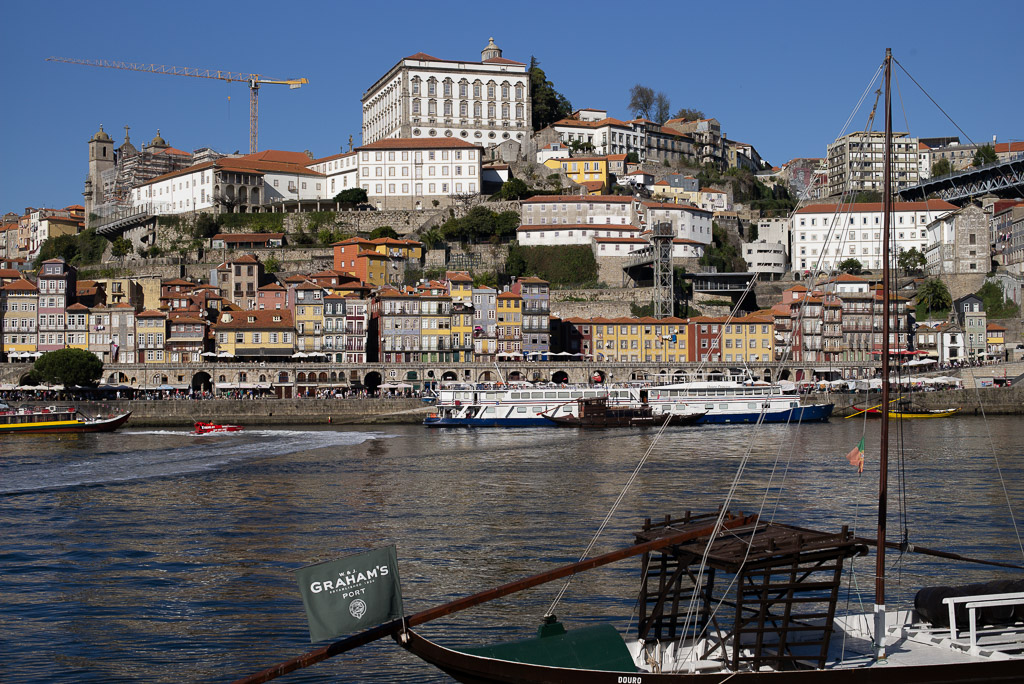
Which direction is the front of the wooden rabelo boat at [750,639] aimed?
to the viewer's right
